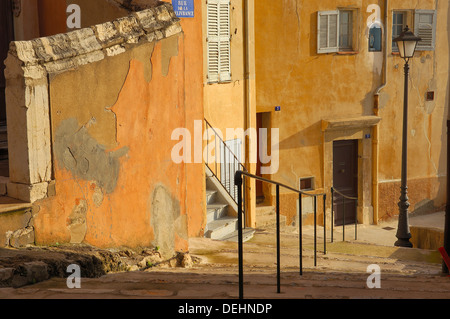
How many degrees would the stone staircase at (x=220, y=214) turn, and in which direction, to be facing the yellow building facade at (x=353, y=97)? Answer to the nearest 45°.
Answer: approximately 90° to its left

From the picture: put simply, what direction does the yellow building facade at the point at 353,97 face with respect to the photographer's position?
facing the viewer

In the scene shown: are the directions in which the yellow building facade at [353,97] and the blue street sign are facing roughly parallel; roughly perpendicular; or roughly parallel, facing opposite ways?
roughly parallel

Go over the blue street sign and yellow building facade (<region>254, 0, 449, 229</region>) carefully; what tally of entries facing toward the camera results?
2

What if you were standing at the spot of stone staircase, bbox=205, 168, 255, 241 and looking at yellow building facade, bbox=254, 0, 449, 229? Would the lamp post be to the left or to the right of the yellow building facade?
right

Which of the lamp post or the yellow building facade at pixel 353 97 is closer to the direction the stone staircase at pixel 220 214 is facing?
the lamp post

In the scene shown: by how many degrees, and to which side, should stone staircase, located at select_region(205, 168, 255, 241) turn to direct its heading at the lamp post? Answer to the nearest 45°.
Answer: approximately 45° to its left

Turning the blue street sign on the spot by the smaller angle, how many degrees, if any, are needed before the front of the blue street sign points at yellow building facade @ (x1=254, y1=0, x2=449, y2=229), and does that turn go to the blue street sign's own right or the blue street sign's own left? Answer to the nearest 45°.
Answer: approximately 135° to the blue street sign's own left

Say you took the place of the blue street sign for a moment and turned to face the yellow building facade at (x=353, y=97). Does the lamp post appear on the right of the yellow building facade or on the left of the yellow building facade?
right

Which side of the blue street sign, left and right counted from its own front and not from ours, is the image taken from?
front

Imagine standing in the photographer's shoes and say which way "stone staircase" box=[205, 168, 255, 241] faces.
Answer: facing the viewer and to the right of the viewer
